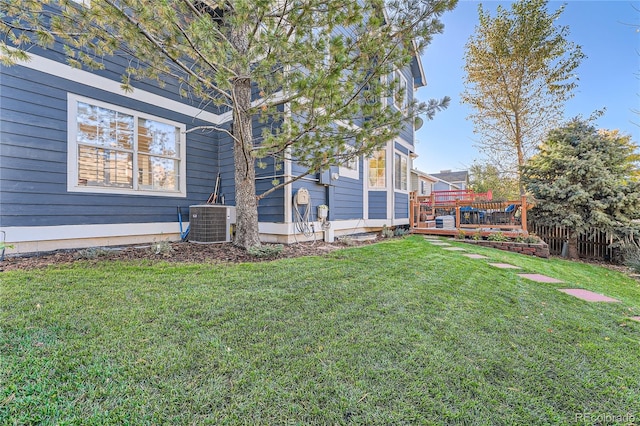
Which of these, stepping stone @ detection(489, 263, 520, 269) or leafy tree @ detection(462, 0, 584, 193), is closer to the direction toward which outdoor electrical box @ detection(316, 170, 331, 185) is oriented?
the stepping stone

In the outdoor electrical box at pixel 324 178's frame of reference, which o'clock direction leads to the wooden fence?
The wooden fence is roughly at 10 o'clock from the outdoor electrical box.

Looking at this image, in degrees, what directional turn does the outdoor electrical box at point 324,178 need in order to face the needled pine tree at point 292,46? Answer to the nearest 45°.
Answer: approximately 45° to its right

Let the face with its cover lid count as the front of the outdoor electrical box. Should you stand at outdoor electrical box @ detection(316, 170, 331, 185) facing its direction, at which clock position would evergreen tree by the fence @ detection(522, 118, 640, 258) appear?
The evergreen tree by the fence is roughly at 10 o'clock from the outdoor electrical box.

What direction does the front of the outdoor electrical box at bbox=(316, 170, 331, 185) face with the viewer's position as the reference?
facing the viewer and to the right of the viewer

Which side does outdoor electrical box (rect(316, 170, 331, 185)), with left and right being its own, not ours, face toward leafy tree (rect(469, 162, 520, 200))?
left

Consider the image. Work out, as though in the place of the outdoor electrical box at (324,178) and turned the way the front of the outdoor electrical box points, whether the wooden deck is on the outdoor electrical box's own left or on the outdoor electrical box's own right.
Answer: on the outdoor electrical box's own left

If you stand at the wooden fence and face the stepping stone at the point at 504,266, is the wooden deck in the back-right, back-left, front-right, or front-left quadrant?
front-right

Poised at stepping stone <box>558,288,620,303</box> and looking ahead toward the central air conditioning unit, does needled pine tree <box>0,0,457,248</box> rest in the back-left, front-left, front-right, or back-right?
front-left

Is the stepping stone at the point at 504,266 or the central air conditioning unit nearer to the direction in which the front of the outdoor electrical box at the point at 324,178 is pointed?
the stepping stone

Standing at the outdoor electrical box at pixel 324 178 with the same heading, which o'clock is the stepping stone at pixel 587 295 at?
The stepping stone is roughly at 12 o'clock from the outdoor electrical box.

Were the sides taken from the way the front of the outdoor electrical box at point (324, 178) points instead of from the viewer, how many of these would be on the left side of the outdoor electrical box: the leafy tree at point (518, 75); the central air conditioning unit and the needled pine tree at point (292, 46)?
1
